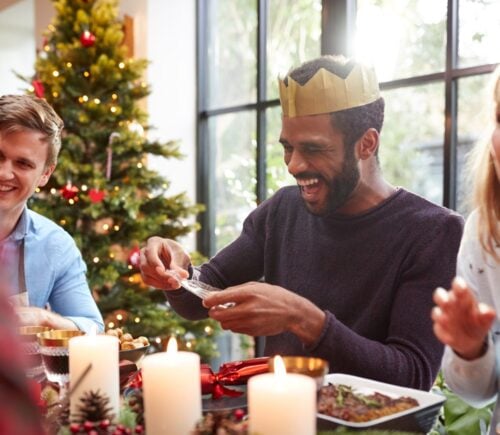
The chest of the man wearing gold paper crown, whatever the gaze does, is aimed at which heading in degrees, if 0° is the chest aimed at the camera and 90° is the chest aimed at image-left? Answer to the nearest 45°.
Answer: approximately 45°

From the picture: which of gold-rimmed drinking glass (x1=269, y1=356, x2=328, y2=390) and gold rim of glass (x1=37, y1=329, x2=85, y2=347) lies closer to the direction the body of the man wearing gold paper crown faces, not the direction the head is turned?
the gold rim of glass

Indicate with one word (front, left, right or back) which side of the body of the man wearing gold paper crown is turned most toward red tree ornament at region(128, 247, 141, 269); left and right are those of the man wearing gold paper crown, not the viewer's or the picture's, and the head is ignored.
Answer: right

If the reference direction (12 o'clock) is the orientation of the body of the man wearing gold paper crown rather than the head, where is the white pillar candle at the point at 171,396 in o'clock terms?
The white pillar candle is roughly at 11 o'clock from the man wearing gold paper crown.

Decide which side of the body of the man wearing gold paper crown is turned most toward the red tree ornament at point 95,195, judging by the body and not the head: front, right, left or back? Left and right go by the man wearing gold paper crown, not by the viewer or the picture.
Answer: right

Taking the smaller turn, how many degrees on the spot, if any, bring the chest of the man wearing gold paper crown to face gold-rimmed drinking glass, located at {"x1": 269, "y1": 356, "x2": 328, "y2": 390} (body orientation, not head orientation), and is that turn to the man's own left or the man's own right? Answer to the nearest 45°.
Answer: approximately 45° to the man's own left
